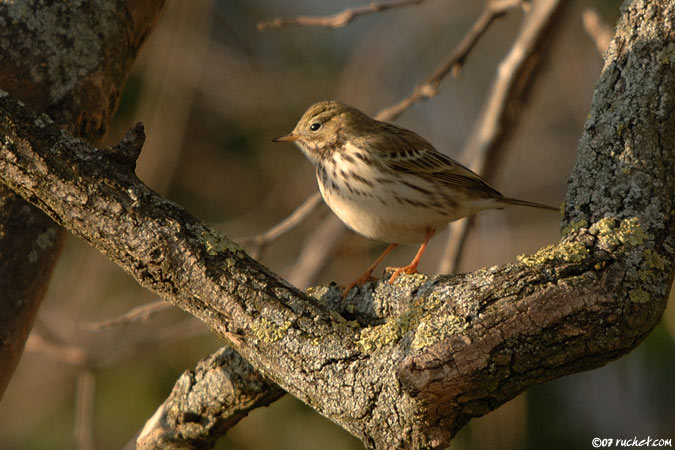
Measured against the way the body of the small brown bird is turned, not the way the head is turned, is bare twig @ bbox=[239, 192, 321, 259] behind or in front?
in front

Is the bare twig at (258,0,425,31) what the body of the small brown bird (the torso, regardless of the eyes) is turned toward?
no

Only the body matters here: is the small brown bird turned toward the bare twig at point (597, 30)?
no

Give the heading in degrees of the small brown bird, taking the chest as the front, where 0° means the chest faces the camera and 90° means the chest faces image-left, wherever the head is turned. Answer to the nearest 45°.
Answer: approximately 90°

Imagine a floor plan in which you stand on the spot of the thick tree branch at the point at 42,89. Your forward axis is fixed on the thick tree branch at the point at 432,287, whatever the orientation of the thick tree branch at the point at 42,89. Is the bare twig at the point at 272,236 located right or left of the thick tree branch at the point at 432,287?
left

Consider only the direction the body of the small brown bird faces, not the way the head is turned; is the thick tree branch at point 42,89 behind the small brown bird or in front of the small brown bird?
in front
